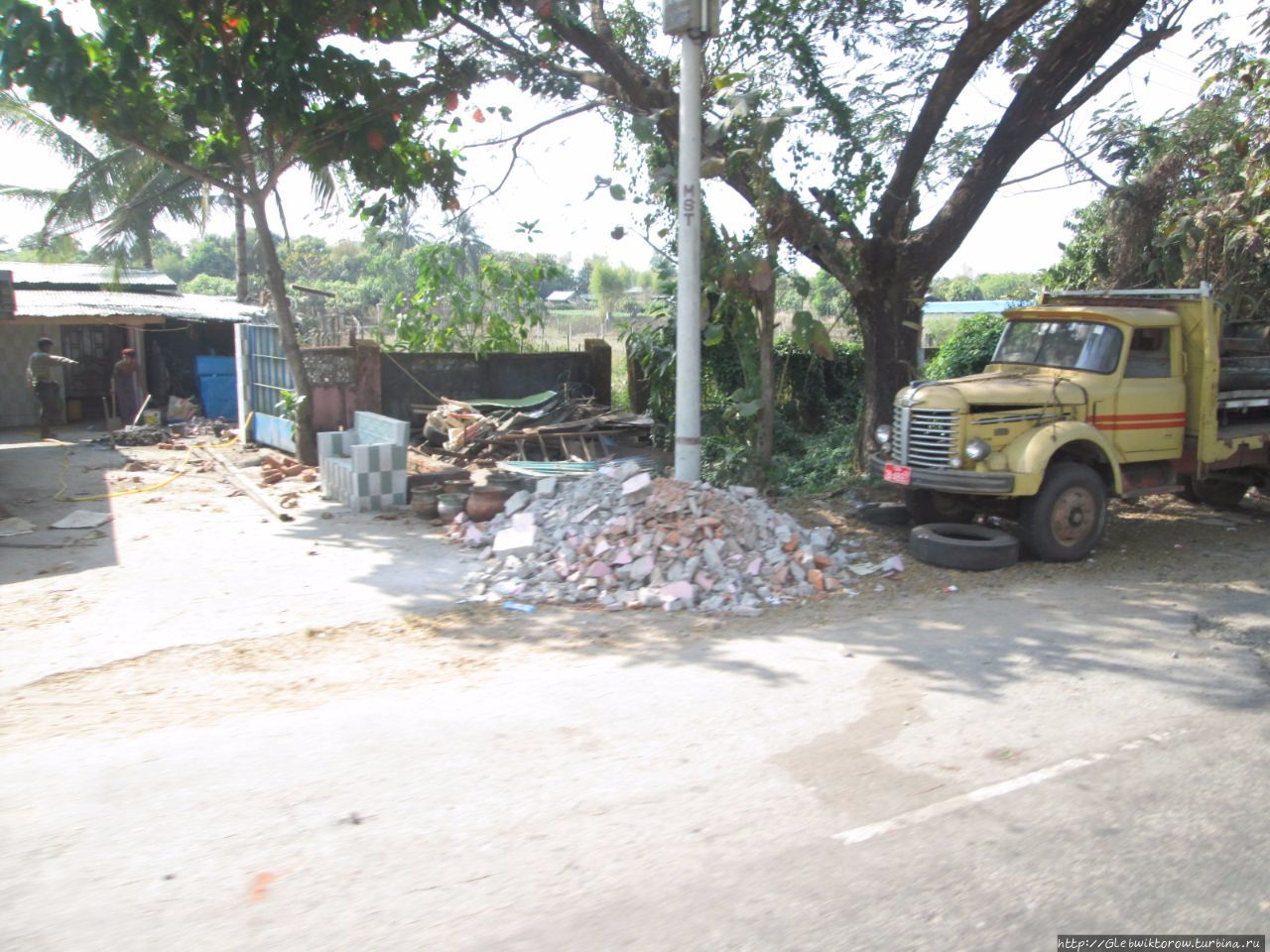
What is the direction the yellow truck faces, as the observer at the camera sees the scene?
facing the viewer and to the left of the viewer

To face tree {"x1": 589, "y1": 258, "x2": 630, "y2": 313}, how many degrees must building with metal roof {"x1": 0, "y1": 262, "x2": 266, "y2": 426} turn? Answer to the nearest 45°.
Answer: approximately 135° to its left

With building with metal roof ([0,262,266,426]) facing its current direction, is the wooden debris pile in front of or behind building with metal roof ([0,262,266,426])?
in front

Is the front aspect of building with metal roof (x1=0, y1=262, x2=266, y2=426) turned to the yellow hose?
yes

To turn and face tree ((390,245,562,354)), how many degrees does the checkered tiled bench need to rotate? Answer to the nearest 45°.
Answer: approximately 135° to its right

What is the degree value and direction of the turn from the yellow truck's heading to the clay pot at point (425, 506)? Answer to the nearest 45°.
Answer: approximately 45° to its right

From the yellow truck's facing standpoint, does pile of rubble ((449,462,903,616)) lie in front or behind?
in front

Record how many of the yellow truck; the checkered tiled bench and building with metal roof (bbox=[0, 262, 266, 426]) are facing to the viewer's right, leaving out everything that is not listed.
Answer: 0

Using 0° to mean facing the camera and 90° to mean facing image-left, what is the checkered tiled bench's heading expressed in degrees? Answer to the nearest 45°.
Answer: approximately 45°

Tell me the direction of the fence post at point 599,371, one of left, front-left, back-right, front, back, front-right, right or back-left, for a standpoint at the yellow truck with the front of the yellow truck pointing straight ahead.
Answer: right

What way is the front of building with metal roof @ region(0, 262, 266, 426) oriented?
toward the camera

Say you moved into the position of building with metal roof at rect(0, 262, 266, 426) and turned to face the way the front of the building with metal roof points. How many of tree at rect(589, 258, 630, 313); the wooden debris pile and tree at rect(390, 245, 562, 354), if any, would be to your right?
0

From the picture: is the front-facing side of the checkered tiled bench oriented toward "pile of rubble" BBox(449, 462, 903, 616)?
no

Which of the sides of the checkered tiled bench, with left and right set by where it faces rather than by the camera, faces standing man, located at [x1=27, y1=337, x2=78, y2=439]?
right

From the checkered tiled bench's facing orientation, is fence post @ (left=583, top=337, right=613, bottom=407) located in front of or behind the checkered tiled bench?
behind

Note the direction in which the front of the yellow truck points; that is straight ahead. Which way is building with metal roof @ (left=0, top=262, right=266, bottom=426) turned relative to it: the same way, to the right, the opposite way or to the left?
to the left

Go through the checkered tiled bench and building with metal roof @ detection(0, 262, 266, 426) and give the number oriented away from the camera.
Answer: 0
